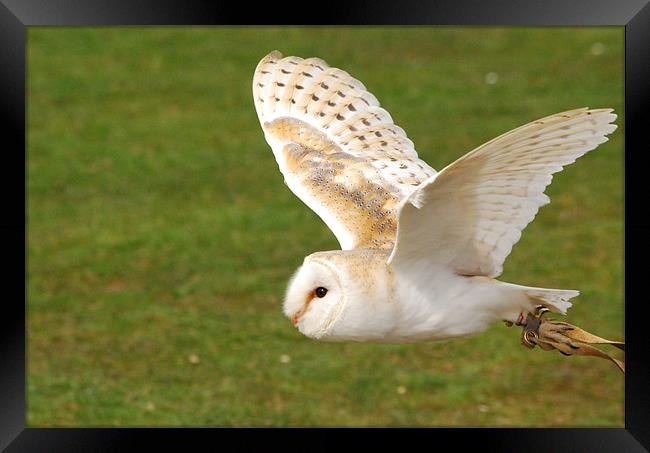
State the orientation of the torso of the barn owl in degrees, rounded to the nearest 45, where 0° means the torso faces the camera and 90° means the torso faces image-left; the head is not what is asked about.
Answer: approximately 90°
